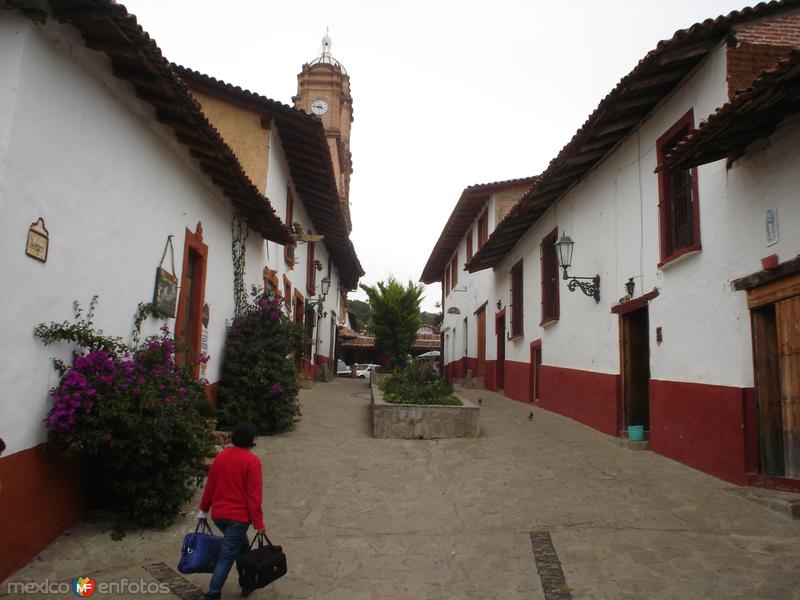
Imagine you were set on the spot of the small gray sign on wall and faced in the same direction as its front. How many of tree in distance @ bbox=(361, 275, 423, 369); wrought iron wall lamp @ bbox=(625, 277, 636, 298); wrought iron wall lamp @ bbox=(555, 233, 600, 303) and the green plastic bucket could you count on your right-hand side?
4

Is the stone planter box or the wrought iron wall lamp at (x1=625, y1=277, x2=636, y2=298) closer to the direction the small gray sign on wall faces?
the stone planter box

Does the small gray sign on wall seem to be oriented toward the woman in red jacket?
yes

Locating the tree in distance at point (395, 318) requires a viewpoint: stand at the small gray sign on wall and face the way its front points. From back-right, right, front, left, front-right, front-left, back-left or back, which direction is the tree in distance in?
right

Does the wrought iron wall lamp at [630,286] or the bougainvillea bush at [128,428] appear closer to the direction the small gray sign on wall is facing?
the bougainvillea bush

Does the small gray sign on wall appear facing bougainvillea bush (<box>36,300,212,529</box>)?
yes

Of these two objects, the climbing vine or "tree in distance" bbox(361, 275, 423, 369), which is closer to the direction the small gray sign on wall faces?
the climbing vine

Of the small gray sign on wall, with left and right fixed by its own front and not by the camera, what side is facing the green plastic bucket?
right

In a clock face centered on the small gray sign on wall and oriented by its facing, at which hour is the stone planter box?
The stone planter box is roughly at 2 o'clock from the small gray sign on wall.

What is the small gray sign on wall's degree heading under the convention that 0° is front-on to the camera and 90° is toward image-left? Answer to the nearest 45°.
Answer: approximately 45°

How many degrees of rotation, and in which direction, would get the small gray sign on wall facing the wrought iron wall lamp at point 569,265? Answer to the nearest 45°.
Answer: approximately 90° to its right

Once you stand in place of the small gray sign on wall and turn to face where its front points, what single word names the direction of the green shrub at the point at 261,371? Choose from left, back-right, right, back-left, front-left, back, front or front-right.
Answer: front-right

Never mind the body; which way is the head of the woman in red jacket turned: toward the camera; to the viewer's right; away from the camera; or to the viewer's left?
away from the camera

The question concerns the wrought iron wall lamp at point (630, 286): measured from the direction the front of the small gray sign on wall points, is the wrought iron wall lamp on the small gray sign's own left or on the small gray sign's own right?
on the small gray sign's own right

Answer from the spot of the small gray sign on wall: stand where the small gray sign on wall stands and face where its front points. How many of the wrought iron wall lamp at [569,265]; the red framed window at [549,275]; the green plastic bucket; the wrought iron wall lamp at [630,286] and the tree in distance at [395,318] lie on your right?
5
